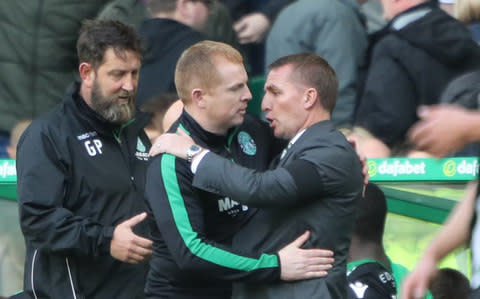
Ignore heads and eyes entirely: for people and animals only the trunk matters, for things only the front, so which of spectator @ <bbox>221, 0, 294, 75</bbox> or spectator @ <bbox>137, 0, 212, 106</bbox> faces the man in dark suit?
spectator @ <bbox>221, 0, 294, 75</bbox>

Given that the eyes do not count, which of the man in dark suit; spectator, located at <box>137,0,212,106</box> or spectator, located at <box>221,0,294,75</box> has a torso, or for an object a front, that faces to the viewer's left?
the man in dark suit

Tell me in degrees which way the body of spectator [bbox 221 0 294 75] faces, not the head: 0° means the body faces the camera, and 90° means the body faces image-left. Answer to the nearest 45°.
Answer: approximately 0°

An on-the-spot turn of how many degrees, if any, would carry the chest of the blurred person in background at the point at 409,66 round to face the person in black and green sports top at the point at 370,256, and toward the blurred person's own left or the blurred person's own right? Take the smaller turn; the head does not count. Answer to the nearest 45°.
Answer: approximately 90° to the blurred person's own left

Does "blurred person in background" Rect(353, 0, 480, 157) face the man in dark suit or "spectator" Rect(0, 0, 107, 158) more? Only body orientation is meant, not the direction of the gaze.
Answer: the spectator

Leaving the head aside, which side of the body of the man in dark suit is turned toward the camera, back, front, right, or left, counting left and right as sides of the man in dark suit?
left
